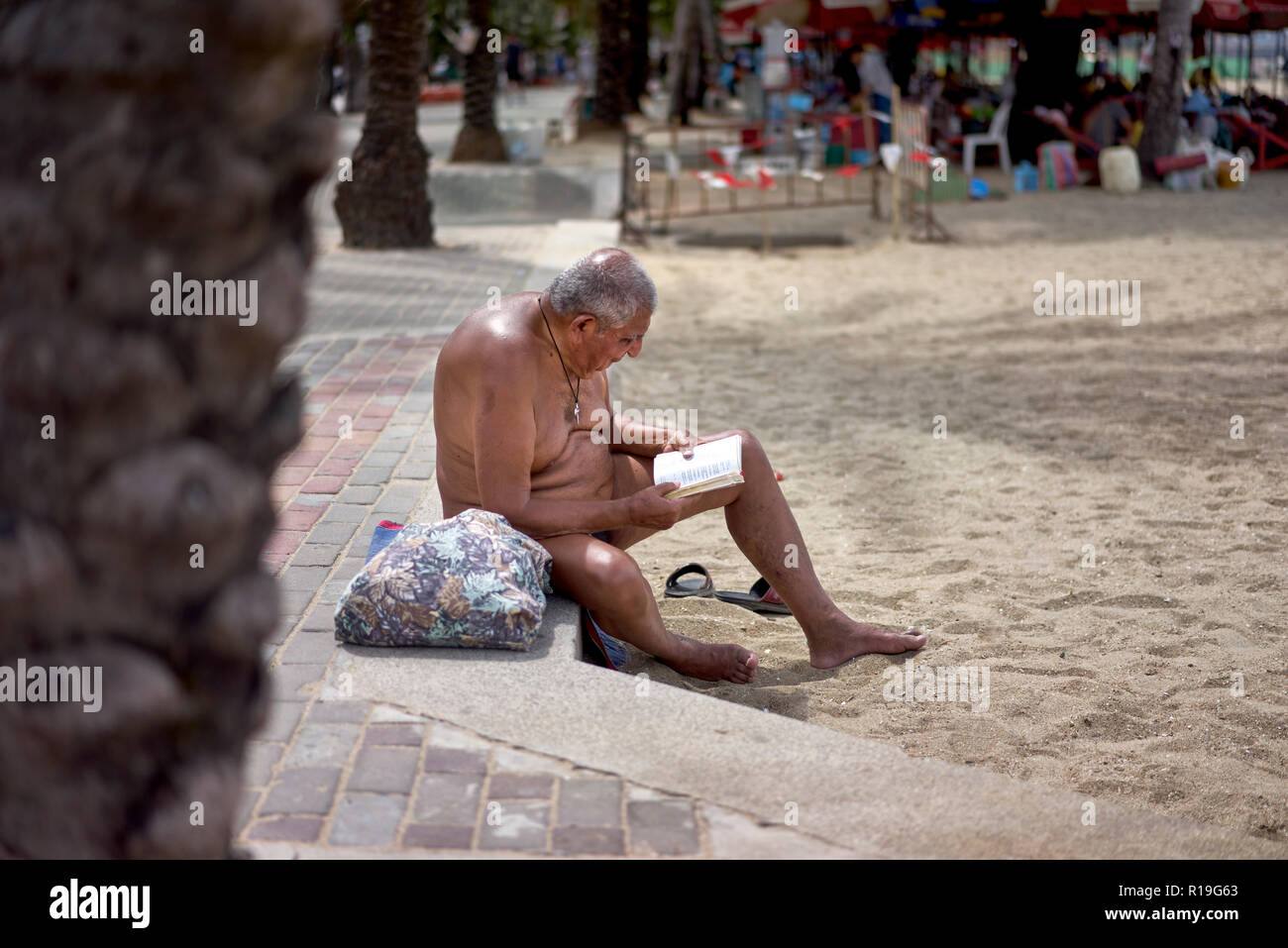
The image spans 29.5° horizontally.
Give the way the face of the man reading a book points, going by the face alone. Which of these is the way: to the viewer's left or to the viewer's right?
to the viewer's right

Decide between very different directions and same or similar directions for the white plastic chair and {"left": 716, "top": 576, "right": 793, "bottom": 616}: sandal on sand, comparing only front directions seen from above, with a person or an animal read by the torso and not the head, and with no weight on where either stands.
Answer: very different directions

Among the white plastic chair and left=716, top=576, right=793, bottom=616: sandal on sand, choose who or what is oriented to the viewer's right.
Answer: the sandal on sand

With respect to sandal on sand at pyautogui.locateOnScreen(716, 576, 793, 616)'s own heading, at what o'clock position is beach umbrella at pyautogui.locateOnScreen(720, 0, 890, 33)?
The beach umbrella is roughly at 9 o'clock from the sandal on sand.

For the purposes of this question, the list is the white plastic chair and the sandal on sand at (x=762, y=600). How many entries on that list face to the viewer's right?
1

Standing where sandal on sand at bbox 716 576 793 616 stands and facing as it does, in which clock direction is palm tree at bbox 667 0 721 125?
The palm tree is roughly at 9 o'clock from the sandal on sand.

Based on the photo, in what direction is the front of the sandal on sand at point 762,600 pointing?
to the viewer's right

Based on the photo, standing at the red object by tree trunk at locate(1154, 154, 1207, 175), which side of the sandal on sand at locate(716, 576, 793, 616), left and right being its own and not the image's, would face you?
left
